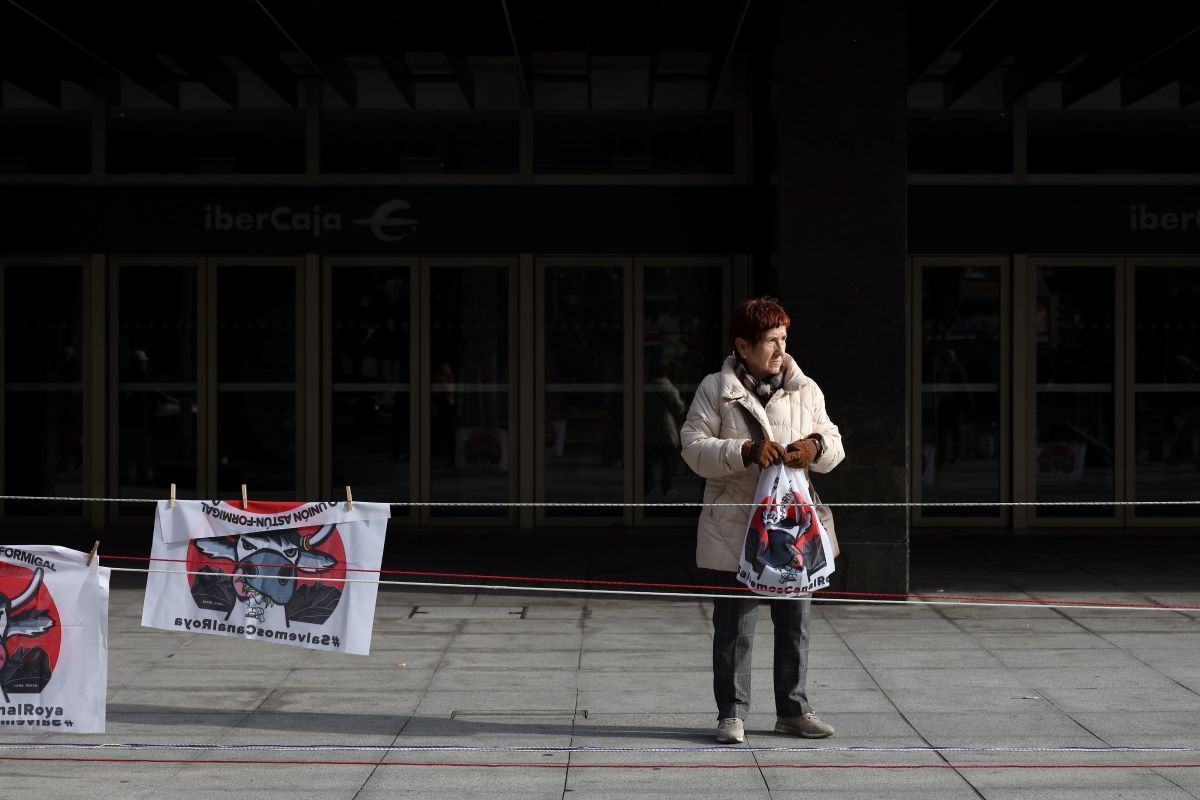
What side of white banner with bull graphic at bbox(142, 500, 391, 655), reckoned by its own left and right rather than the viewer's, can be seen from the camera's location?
back

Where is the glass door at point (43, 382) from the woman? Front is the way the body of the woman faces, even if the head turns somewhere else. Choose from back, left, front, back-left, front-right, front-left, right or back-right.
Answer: back

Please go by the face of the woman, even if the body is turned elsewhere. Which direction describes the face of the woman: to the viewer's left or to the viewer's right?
to the viewer's right

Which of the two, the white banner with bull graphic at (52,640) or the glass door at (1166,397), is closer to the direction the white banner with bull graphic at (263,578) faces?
the glass door

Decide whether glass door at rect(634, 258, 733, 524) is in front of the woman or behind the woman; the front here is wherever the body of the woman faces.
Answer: behind

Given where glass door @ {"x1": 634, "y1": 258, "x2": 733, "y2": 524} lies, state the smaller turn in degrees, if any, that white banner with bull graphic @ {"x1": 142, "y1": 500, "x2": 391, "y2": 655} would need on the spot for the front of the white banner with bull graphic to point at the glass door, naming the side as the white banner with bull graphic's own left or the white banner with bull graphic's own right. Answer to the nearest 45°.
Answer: approximately 45° to the white banner with bull graphic's own right

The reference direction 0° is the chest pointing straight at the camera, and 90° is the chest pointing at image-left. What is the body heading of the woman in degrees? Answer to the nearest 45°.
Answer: approximately 315°
